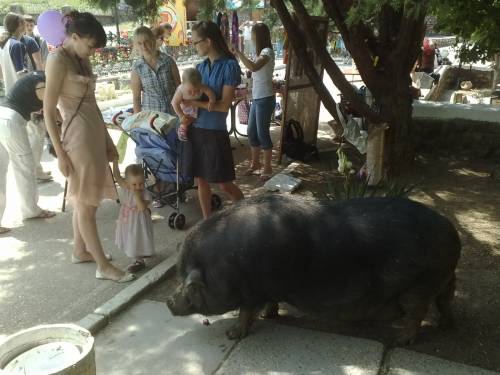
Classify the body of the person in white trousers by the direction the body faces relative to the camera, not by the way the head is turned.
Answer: to the viewer's right

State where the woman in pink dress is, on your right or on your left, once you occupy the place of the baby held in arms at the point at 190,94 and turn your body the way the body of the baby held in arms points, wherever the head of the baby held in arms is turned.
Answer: on your right

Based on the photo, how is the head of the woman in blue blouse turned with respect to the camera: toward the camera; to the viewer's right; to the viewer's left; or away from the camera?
to the viewer's left

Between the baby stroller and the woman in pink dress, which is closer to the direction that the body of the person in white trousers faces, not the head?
the baby stroller

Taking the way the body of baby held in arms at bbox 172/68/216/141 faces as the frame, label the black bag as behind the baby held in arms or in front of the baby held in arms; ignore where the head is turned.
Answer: behind

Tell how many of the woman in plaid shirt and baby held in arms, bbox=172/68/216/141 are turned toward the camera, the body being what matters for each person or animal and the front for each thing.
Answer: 2

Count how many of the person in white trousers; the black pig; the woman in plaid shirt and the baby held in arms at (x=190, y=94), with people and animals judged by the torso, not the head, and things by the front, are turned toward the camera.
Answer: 2

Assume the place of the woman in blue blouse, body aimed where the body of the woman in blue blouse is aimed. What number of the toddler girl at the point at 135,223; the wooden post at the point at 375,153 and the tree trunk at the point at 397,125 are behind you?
2

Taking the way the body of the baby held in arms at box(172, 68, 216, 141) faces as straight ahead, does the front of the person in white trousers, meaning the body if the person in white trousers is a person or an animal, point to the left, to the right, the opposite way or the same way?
to the left

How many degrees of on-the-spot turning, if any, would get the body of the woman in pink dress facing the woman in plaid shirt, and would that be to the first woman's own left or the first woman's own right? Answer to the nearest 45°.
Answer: approximately 90° to the first woman's own left

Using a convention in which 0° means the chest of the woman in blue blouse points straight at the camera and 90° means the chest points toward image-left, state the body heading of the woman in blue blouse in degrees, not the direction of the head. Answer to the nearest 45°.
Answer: approximately 45°
